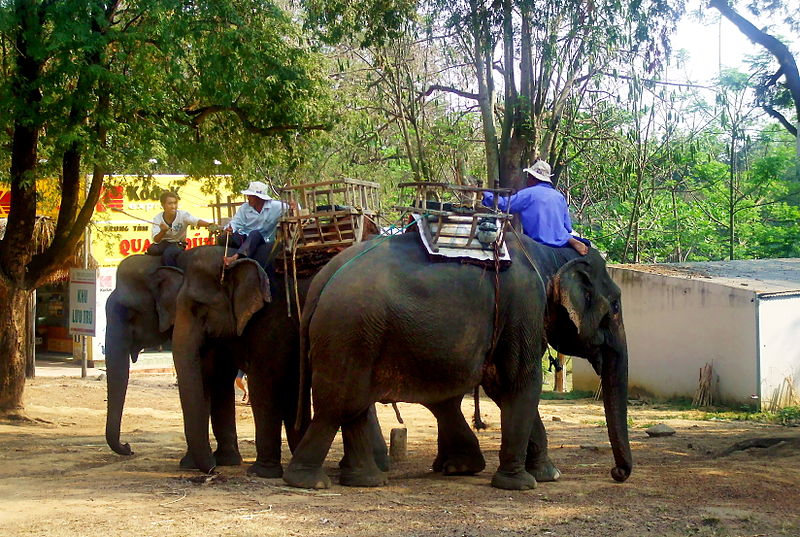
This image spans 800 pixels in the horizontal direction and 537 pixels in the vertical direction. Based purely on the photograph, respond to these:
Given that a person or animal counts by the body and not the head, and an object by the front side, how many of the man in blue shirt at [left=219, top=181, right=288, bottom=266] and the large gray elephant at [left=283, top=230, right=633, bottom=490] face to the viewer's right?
1

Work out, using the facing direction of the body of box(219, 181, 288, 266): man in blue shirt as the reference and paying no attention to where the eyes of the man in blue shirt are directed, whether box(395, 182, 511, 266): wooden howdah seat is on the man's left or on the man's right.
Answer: on the man's left

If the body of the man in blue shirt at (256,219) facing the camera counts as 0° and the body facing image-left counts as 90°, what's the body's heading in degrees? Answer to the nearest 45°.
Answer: approximately 45°

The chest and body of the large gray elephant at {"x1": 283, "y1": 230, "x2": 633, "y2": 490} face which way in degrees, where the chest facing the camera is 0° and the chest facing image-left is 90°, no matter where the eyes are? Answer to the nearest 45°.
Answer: approximately 270°

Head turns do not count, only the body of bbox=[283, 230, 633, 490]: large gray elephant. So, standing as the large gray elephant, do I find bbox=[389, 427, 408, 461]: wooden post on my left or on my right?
on my left

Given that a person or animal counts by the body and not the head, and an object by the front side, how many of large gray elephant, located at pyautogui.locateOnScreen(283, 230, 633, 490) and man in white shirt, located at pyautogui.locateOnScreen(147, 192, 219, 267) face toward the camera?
1

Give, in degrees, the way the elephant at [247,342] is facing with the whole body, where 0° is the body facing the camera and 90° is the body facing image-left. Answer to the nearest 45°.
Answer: approximately 45°
